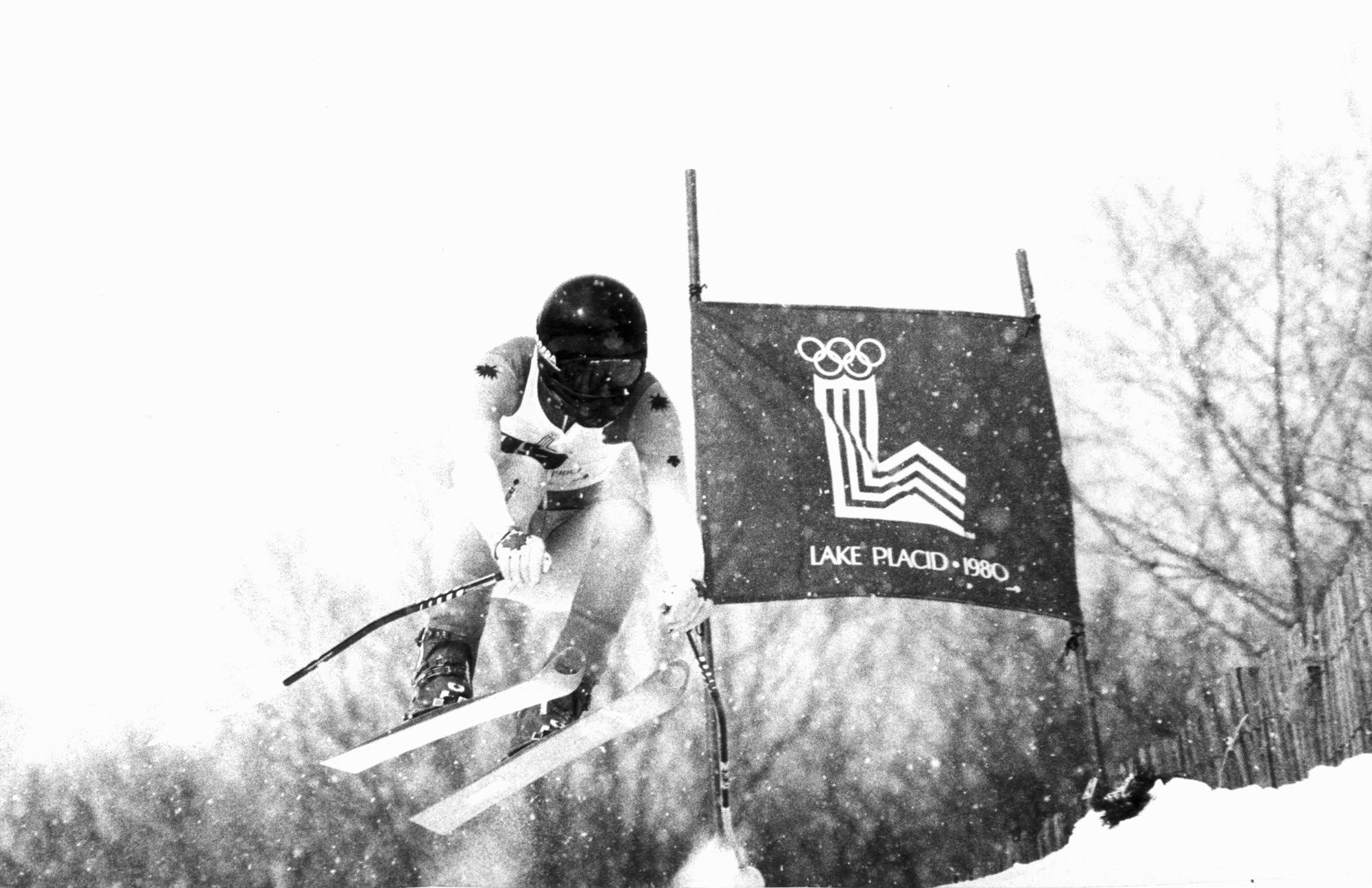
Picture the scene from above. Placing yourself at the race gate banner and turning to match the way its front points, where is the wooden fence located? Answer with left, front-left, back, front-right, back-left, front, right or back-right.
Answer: left

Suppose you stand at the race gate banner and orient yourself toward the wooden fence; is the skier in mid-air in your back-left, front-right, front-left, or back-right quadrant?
back-right

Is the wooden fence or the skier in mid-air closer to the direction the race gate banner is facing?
the skier in mid-air

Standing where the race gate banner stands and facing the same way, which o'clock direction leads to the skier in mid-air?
The skier in mid-air is roughly at 3 o'clock from the race gate banner.

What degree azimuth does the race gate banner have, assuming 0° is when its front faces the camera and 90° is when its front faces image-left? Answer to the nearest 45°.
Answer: approximately 0°
